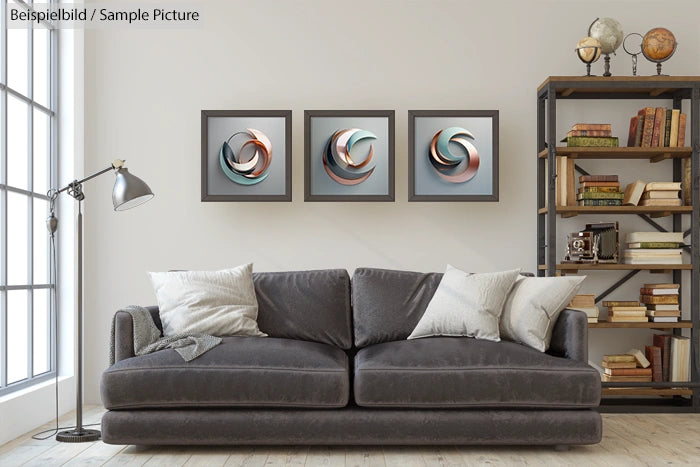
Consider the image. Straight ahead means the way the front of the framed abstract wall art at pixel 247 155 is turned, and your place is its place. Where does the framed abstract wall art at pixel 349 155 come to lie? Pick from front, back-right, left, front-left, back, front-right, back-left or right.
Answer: left

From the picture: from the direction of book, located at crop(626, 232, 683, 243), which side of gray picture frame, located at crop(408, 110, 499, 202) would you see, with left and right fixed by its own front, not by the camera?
left

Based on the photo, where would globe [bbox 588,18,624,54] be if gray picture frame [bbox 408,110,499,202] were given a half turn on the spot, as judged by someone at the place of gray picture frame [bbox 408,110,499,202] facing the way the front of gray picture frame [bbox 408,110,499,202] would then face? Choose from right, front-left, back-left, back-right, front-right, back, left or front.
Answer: right

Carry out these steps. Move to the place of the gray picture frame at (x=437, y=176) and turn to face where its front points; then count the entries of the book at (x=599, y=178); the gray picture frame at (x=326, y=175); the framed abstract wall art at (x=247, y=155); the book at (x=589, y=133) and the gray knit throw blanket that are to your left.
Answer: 2

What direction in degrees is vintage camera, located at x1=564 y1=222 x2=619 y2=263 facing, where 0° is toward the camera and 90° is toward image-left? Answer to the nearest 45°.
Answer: approximately 45°

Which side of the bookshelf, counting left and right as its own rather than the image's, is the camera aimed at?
front

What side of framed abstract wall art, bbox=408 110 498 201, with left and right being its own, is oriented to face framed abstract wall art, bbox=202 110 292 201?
right

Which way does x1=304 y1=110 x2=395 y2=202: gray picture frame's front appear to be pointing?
toward the camera

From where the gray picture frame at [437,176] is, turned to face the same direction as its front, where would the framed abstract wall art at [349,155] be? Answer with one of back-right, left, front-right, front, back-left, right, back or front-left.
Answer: right

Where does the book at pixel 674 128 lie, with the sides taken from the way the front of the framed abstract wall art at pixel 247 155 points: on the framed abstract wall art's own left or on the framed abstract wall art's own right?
on the framed abstract wall art's own left

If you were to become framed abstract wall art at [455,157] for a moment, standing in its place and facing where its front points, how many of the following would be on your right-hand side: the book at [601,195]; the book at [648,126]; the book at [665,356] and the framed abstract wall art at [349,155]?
1

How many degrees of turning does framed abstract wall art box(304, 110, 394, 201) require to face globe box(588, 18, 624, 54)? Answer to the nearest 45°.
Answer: approximately 90° to its left

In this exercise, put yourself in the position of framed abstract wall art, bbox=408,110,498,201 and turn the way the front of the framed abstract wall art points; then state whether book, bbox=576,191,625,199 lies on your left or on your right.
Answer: on your left

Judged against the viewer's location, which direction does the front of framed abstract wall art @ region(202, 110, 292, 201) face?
facing the viewer

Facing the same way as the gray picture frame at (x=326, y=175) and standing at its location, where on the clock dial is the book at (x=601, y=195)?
The book is roughly at 9 o'clock from the gray picture frame.
